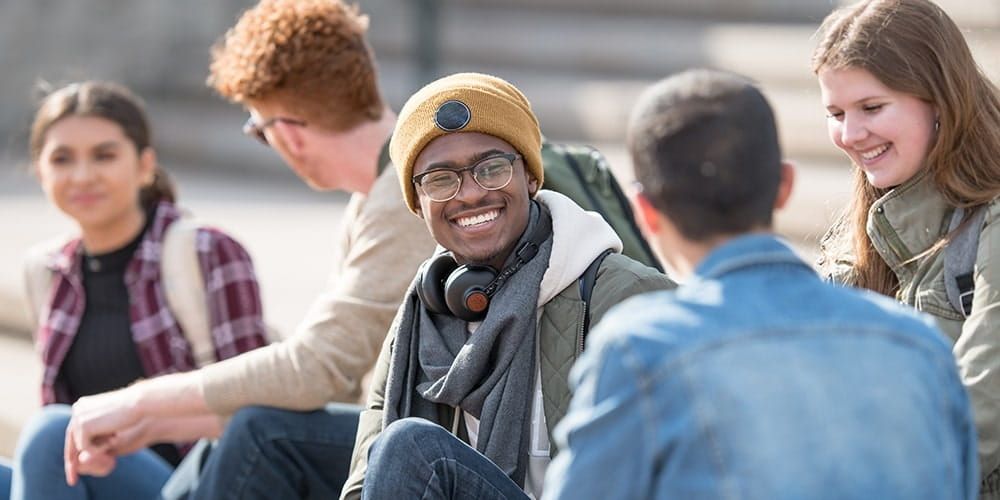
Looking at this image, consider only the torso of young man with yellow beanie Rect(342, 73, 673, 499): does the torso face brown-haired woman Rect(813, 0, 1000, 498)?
no

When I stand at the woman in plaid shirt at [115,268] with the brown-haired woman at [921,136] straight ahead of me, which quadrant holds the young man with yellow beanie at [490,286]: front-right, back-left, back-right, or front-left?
front-right

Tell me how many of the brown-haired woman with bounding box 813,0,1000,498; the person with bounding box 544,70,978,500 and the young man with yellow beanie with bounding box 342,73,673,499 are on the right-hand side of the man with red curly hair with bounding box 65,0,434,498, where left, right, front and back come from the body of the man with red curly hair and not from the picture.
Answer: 0

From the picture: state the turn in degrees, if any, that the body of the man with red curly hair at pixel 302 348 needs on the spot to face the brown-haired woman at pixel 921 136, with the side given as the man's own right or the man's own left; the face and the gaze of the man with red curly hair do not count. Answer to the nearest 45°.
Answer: approximately 135° to the man's own left

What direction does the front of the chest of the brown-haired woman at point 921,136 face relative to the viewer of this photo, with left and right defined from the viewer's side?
facing the viewer and to the left of the viewer

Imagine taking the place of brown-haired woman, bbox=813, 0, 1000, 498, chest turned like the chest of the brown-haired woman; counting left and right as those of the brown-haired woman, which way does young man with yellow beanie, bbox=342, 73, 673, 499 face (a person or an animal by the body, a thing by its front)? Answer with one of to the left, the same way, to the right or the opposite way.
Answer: the same way

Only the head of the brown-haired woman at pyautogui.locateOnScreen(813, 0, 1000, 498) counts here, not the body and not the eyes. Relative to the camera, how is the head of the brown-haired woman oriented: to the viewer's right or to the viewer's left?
to the viewer's left

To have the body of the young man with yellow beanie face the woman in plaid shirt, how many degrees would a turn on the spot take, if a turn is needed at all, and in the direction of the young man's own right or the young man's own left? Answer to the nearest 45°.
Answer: approximately 90° to the young man's own right

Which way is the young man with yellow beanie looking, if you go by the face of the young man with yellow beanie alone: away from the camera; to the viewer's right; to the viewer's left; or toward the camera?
toward the camera

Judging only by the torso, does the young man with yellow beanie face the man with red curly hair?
no

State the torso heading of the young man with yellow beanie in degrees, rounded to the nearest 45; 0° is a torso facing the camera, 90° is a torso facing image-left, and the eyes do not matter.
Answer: approximately 45°

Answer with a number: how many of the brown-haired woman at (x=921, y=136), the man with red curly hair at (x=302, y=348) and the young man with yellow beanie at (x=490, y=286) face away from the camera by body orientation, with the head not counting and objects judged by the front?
0

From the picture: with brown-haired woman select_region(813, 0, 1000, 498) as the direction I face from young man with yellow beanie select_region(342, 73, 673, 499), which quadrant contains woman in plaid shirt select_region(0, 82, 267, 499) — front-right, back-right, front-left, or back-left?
back-left

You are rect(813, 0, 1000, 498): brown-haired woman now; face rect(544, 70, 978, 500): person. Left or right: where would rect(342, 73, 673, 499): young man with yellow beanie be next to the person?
right

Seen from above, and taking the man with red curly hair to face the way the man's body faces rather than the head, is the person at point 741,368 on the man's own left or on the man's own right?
on the man's own left
